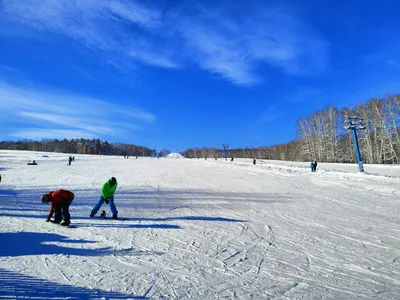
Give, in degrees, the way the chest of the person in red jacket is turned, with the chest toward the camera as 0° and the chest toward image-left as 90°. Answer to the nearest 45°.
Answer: approximately 90°
